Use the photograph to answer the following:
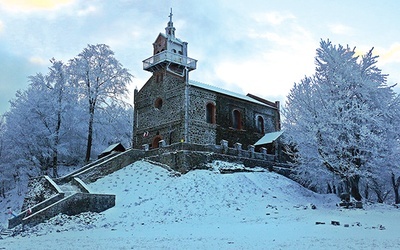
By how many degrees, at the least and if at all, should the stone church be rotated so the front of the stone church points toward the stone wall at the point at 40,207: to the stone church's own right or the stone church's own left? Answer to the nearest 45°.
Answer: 0° — it already faces it

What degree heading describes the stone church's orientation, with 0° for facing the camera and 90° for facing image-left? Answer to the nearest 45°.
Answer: approximately 45°

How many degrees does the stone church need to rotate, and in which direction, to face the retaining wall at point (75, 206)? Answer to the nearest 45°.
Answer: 0° — it already faces it

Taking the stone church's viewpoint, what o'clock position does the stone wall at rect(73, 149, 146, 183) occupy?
The stone wall is roughly at 12 o'clock from the stone church.
